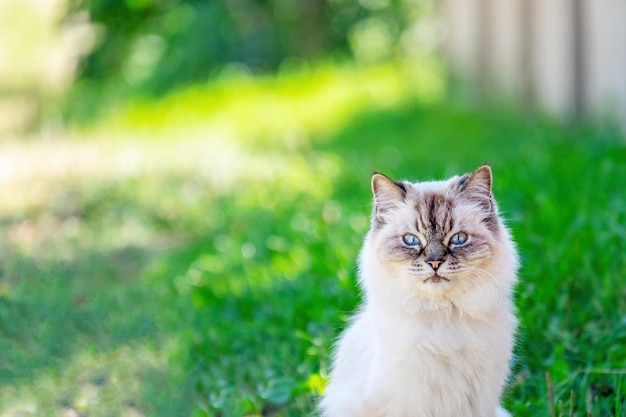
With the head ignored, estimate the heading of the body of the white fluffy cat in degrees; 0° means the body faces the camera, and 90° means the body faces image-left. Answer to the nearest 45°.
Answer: approximately 0°
